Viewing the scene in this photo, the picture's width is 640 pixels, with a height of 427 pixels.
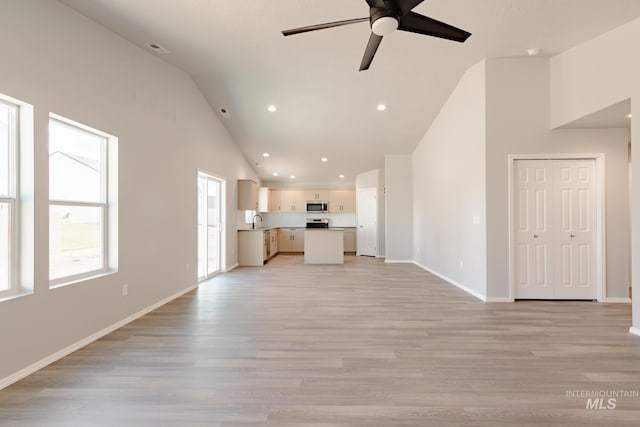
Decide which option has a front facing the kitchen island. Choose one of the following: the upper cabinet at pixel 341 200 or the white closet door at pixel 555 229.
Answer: the upper cabinet

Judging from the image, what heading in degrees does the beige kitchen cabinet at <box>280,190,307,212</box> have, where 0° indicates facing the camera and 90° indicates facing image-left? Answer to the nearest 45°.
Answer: approximately 0°

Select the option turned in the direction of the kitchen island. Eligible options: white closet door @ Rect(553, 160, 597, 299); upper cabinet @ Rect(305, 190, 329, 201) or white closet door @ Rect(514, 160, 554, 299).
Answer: the upper cabinet

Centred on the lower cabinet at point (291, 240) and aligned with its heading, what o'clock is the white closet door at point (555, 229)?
The white closet door is roughly at 11 o'clock from the lower cabinet.

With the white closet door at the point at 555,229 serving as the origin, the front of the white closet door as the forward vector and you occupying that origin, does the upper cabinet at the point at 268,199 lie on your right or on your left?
on your right
